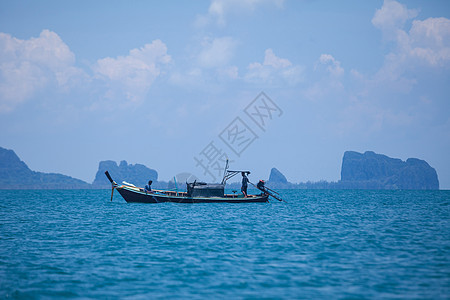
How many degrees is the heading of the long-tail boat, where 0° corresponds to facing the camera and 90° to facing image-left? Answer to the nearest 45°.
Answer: approximately 90°
